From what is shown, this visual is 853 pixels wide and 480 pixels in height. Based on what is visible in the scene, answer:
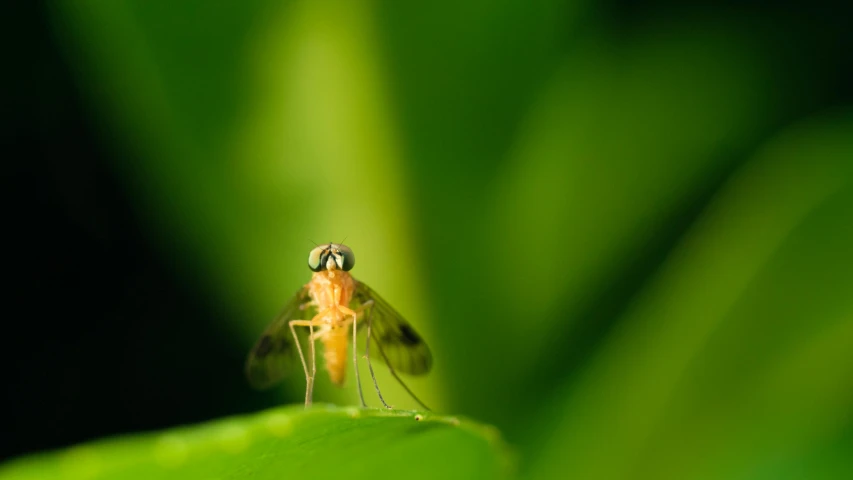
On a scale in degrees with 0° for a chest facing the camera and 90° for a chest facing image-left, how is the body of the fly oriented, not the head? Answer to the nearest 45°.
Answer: approximately 0°
